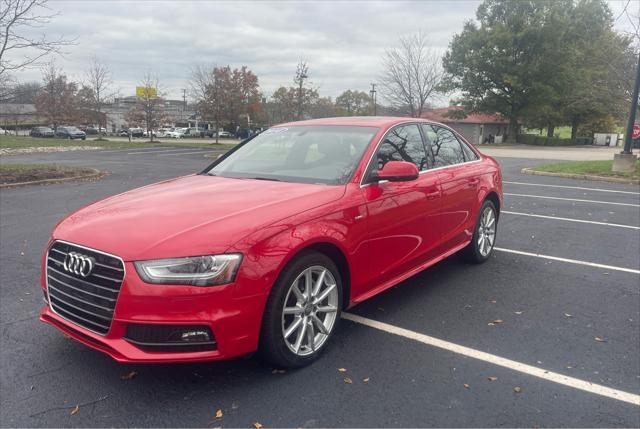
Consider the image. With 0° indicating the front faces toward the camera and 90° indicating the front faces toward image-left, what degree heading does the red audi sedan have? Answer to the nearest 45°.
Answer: approximately 45°

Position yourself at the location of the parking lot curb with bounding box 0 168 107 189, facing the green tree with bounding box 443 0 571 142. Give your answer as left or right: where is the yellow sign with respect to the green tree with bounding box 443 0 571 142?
left

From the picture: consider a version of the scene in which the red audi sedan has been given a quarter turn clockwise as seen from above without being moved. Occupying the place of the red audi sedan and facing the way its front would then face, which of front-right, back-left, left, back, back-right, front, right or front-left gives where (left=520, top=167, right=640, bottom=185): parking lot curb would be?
right

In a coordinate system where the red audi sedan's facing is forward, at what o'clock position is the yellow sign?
The yellow sign is roughly at 4 o'clock from the red audi sedan.
